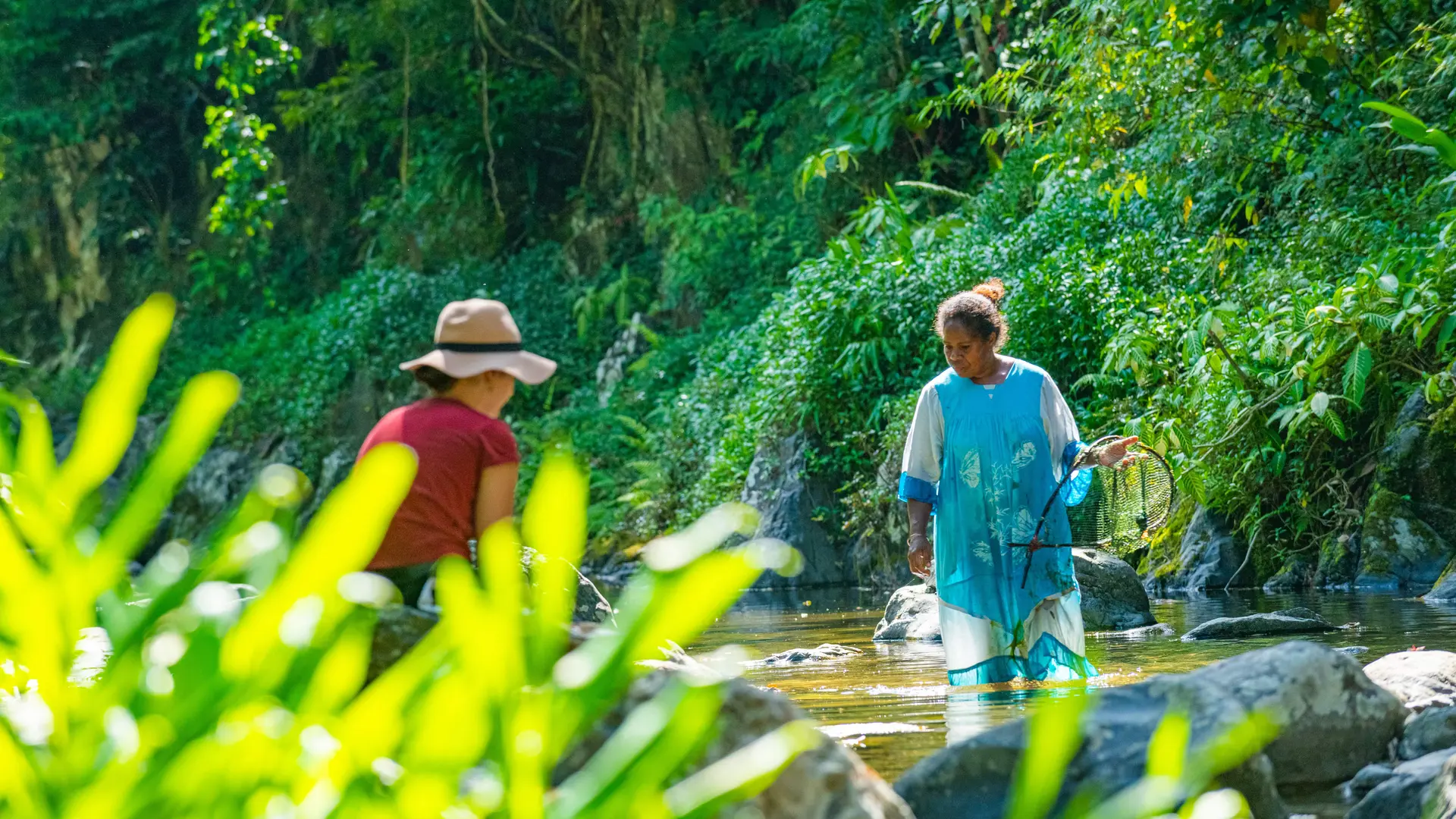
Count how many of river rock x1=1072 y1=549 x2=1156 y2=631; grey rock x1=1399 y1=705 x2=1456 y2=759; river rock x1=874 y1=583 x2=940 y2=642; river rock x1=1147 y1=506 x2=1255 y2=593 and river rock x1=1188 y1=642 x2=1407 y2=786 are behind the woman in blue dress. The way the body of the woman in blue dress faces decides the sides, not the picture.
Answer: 3

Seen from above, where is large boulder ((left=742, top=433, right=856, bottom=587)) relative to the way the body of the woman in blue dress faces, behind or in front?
behind

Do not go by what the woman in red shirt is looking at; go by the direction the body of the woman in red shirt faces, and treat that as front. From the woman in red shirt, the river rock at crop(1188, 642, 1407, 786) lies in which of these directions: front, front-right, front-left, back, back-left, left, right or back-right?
front-right

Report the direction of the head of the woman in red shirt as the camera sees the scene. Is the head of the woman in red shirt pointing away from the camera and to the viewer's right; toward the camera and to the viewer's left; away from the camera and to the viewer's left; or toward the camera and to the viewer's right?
away from the camera and to the viewer's right

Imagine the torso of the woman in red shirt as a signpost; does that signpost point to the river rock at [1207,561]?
yes

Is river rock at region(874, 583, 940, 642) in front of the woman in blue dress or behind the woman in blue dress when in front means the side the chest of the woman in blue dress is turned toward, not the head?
behind

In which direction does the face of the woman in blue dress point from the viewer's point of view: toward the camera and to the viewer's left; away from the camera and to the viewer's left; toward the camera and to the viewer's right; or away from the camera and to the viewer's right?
toward the camera and to the viewer's left

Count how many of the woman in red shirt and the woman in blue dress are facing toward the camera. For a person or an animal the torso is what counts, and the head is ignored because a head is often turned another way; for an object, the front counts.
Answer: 1

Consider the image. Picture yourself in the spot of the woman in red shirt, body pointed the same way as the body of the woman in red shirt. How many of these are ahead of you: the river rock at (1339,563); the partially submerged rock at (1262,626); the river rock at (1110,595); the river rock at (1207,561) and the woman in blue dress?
5

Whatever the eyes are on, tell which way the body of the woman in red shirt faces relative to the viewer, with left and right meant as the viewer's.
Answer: facing away from the viewer and to the right of the viewer

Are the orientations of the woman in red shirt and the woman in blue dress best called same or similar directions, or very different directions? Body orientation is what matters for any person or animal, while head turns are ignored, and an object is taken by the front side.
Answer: very different directions

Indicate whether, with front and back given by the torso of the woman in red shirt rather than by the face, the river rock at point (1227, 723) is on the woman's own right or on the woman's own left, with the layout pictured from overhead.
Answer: on the woman's own right

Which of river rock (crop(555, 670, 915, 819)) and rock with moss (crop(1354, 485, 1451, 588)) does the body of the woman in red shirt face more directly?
the rock with moss

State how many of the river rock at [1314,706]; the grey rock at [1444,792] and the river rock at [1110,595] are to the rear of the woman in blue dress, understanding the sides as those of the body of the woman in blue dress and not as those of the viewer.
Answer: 1

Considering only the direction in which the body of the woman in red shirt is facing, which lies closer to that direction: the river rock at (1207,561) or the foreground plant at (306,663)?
the river rock

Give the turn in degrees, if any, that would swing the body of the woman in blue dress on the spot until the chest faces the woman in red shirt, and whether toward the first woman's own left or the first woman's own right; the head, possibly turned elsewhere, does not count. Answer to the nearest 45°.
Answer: approximately 45° to the first woman's own right
